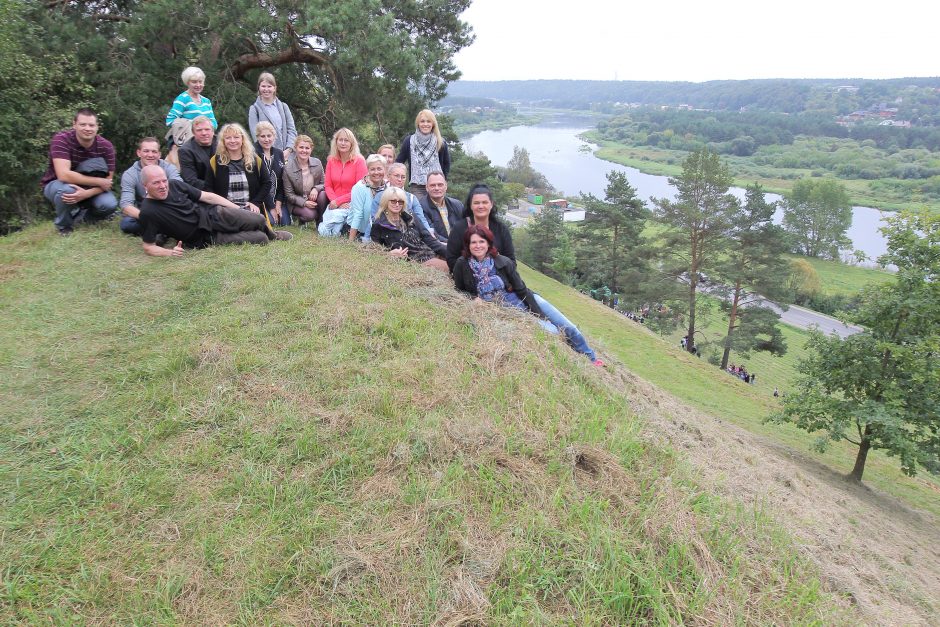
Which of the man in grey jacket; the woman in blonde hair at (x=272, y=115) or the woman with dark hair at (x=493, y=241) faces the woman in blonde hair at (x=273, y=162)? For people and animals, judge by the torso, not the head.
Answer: the woman in blonde hair at (x=272, y=115)

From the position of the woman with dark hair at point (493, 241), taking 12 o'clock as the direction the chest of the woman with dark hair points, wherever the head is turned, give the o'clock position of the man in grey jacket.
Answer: The man in grey jacket is roughly at 5 o'clock from the woman with dark hair.

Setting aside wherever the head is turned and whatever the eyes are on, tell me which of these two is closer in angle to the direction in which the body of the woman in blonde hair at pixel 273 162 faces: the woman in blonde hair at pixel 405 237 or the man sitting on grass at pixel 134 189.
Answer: the woman in blonde hair

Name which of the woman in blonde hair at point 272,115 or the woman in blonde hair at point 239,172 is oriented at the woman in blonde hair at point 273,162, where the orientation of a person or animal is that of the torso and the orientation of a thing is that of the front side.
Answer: the woman in blonde hair at point 272,115

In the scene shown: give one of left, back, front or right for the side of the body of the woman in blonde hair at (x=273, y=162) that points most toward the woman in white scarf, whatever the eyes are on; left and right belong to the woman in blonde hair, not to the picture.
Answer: left

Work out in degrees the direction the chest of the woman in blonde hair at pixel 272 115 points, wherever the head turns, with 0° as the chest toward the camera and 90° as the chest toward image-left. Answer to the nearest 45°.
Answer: approximately 0°

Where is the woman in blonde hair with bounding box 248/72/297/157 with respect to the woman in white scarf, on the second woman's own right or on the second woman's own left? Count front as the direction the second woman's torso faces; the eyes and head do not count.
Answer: on the second woman's own right

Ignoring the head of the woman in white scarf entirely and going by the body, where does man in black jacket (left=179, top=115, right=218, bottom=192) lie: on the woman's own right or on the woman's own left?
on the woman's own right

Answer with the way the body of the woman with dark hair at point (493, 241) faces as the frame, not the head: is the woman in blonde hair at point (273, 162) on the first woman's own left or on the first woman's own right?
on the first woman's own right

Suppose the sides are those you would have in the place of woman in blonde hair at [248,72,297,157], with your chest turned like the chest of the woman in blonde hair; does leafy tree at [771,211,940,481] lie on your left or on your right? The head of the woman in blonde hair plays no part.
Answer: on your left
